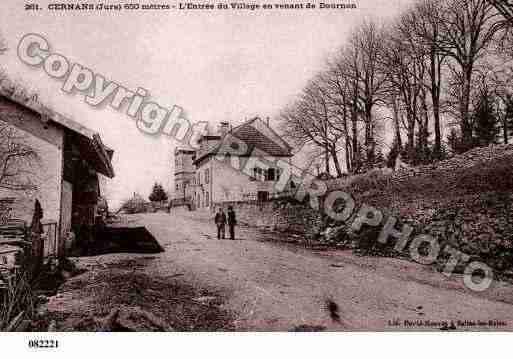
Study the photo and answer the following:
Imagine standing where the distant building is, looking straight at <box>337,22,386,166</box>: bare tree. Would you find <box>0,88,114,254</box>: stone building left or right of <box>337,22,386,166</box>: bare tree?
right

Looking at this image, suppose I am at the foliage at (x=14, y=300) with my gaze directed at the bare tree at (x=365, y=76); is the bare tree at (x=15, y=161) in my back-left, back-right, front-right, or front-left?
front-left
